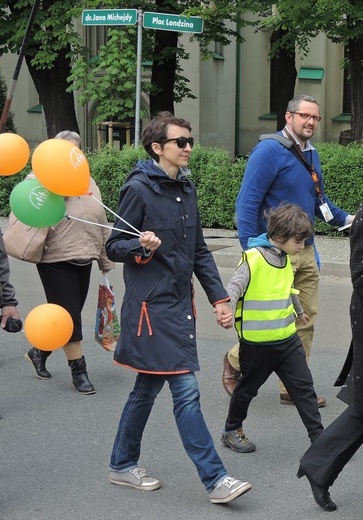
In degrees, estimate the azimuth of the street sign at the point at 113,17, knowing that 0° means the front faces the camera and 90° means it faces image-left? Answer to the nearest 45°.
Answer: approximately 0°

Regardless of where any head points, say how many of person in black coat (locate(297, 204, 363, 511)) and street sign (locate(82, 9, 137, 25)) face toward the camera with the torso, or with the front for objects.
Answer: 1

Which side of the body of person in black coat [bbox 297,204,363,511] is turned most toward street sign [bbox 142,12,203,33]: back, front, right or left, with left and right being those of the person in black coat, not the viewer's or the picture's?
left

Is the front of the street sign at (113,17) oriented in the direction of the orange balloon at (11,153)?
yes
